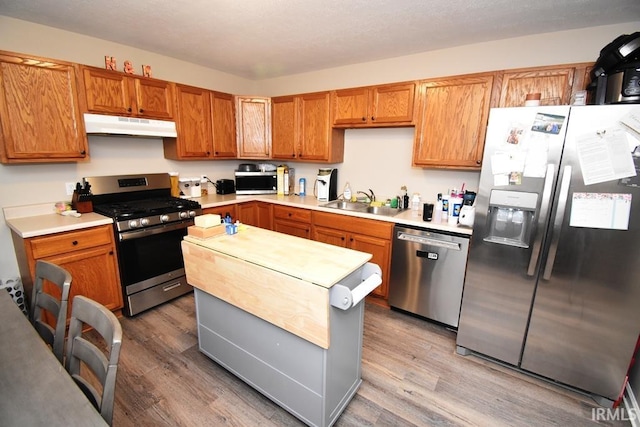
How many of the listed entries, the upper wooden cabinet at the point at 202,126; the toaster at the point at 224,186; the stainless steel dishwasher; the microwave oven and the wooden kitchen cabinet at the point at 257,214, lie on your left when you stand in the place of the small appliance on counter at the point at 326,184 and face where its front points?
1

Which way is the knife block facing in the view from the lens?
facing the viewer and to the right of the viewer

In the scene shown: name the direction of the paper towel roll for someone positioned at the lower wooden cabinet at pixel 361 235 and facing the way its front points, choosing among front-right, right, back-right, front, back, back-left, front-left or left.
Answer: front-left

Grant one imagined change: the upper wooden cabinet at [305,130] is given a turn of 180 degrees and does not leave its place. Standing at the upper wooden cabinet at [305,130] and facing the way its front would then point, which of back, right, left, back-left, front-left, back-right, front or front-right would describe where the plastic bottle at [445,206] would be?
right

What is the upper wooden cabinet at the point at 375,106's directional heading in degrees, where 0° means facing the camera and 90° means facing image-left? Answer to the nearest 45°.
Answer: approximately 45°

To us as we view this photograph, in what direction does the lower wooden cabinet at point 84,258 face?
facing the viewer

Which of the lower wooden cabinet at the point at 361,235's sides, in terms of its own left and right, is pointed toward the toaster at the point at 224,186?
right

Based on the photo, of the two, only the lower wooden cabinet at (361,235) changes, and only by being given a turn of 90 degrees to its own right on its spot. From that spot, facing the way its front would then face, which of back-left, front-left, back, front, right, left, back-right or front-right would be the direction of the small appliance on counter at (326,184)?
front

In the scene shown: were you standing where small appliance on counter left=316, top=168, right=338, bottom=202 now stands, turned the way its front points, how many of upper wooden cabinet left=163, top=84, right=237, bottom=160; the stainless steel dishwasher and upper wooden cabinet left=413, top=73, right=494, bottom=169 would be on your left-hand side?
2

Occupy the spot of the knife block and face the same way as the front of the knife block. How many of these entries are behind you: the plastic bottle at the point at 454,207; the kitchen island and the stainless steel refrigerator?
0

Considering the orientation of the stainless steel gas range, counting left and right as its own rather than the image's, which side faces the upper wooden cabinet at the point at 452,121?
front

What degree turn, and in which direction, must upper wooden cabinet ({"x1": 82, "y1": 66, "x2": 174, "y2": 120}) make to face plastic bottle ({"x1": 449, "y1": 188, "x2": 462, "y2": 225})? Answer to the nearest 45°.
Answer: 0° — it already faces it

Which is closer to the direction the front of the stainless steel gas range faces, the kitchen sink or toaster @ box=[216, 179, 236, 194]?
the kitchen sink

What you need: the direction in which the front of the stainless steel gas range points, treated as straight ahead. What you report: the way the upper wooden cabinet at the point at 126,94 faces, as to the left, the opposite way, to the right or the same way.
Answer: the same way

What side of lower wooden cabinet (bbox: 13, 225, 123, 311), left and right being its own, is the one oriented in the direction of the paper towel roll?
front

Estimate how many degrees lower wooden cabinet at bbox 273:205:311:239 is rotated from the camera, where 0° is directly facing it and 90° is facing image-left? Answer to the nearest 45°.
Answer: approximately 45°

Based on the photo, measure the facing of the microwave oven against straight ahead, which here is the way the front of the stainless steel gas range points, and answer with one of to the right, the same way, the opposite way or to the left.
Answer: to the right

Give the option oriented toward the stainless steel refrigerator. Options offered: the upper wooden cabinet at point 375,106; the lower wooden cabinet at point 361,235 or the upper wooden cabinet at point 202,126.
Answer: the upper wooden cabinet at point 202,126
